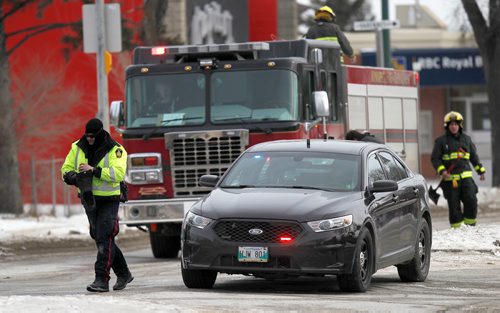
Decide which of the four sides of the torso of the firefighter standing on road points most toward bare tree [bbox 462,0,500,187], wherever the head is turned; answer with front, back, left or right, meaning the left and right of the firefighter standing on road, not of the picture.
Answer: back

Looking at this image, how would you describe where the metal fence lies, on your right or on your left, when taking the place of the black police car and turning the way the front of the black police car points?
on your right

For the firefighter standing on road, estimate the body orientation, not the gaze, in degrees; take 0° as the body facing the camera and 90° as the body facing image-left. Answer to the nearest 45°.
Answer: approximately 0°

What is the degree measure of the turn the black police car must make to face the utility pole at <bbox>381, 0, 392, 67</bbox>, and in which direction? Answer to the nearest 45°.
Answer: approximately 135° to its right
